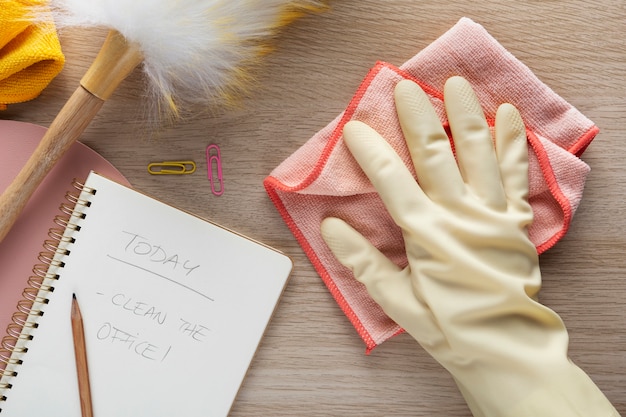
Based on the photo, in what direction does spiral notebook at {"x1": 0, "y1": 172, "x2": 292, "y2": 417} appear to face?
toward the camera

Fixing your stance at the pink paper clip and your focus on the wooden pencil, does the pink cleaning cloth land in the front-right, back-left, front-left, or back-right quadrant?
back-left

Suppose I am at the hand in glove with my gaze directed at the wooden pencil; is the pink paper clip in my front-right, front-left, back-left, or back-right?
front-right
